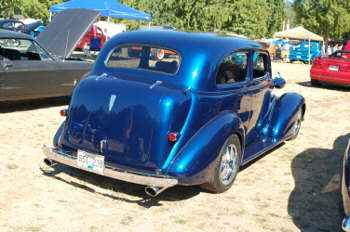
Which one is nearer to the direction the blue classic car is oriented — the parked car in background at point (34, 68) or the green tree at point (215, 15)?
the green tree

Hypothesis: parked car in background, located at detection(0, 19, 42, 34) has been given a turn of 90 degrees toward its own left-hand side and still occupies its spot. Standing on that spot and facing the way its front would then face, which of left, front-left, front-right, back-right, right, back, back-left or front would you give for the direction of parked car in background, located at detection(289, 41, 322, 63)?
right

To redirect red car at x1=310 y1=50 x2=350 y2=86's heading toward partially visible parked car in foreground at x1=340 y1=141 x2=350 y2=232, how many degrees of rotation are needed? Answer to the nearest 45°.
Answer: approximately 135° to its right

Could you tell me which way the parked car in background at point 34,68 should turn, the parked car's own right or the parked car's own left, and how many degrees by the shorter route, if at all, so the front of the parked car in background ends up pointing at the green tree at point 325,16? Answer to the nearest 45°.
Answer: approximately 45° to the parked car's own left

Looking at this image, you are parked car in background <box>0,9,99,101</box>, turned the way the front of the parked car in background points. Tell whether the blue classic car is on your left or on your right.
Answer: on your right

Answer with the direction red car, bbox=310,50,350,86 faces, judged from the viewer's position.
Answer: facing away from the viewer and to the right of the viewer

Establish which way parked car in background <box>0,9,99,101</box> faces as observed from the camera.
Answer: facing to the right of the viewer

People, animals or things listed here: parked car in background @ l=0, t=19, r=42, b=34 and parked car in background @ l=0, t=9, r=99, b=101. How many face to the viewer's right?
2

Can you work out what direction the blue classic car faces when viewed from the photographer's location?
facing away from the viewer and to the right of the viewer

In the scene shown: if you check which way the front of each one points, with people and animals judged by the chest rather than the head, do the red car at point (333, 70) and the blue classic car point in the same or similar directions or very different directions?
same or similar directions

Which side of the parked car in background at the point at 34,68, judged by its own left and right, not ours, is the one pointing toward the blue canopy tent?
left

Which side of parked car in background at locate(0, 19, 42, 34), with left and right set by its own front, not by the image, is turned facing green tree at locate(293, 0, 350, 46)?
front

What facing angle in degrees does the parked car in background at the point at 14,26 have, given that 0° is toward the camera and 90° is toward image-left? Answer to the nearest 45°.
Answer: approximately 270°
